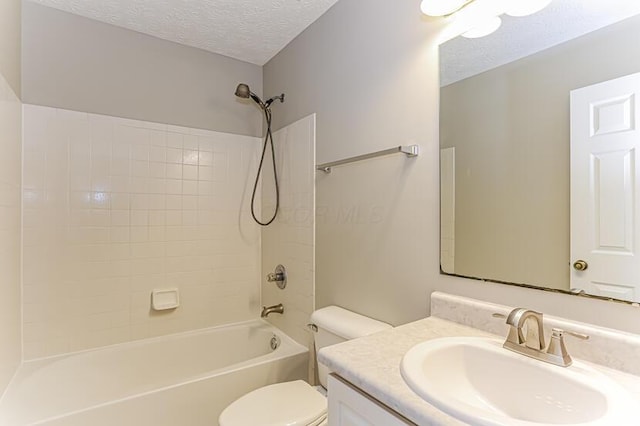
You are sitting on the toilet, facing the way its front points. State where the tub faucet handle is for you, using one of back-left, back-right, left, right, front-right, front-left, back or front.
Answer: back-right

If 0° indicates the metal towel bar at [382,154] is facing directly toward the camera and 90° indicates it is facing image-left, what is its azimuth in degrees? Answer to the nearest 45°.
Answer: approximately 45°

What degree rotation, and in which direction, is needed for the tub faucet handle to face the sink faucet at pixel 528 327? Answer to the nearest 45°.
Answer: approximately 90° to its left

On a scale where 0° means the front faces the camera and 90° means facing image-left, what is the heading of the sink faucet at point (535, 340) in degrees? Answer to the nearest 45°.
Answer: approximately 45°

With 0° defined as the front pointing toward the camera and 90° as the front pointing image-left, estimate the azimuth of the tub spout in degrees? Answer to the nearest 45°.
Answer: approximately 45°
